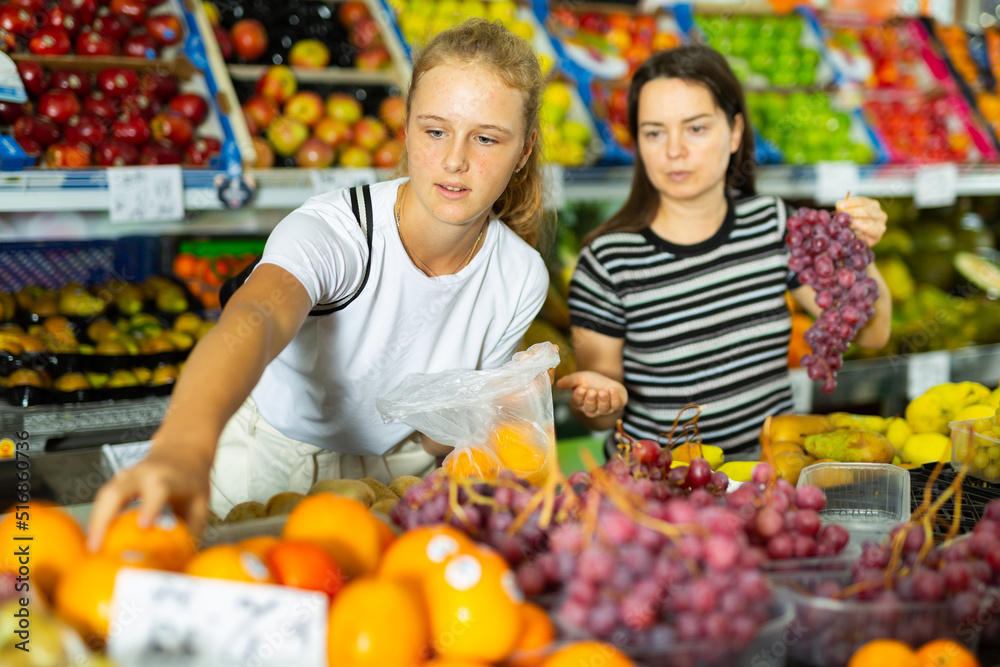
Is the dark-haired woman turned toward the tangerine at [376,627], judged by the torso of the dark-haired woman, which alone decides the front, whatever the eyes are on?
yes

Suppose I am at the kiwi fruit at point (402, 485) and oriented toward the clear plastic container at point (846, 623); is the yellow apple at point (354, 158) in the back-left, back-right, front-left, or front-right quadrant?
back-left

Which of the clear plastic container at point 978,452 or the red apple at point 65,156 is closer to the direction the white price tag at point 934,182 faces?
the clear plastic container

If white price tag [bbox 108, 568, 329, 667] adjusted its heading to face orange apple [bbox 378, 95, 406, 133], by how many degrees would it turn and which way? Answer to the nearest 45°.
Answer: approximately 180°

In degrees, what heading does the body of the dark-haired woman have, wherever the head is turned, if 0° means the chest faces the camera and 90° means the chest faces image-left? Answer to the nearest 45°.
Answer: approximately 0°

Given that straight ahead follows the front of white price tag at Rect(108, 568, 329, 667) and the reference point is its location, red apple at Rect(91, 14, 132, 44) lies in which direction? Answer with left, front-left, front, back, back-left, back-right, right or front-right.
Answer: back

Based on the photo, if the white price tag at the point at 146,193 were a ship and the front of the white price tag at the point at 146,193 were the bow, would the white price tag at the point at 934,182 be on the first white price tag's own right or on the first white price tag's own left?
on the first white price tag's own left

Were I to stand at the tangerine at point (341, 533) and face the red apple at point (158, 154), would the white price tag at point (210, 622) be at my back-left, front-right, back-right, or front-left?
back-left

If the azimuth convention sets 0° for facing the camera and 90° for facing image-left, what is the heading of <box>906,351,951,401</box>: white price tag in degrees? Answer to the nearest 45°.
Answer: approximately 0°
